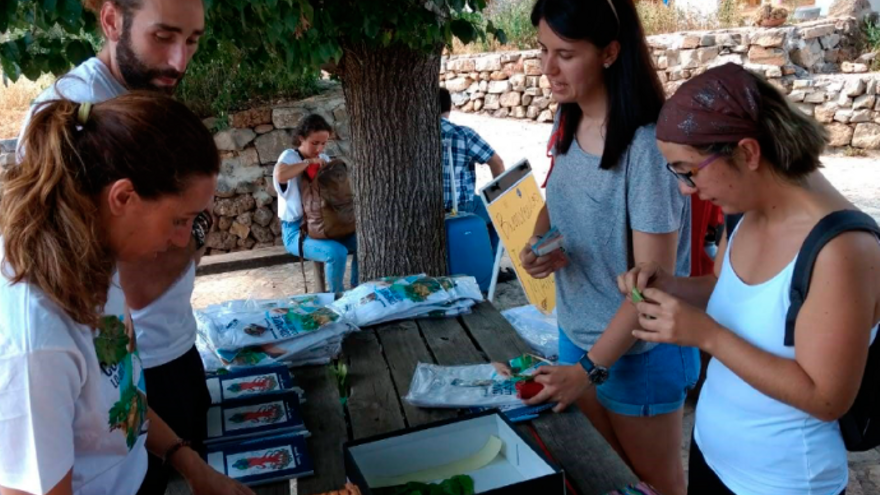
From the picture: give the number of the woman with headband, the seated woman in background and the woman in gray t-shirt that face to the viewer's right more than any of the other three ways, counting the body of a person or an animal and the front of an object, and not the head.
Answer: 1

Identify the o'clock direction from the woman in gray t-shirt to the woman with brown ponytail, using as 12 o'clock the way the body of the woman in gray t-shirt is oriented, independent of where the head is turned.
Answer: The woman with brown ponytail is roughly at 12 o'clock from the woman in gray t-shirt.

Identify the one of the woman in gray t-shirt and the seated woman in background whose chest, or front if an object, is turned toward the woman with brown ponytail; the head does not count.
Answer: the woman in gray t-shirt

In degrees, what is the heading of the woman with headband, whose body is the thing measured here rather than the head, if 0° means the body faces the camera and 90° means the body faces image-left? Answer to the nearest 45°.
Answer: approximately 45°

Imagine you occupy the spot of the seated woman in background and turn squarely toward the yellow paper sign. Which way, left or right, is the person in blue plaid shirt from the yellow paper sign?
left

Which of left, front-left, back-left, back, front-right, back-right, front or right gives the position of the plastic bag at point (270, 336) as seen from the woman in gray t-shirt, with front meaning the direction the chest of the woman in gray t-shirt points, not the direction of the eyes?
front-right

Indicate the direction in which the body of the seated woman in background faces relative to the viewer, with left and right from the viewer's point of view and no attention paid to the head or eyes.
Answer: facing to the right of the viewer

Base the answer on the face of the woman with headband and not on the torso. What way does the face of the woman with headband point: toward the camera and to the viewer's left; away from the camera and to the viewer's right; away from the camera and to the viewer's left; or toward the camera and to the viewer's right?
toward the camera and to the viewer's left

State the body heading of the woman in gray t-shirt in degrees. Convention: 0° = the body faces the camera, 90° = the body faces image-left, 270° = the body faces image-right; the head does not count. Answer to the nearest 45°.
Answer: approximately 45°

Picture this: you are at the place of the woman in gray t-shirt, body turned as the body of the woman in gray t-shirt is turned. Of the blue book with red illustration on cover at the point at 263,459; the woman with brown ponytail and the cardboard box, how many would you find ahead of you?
3
